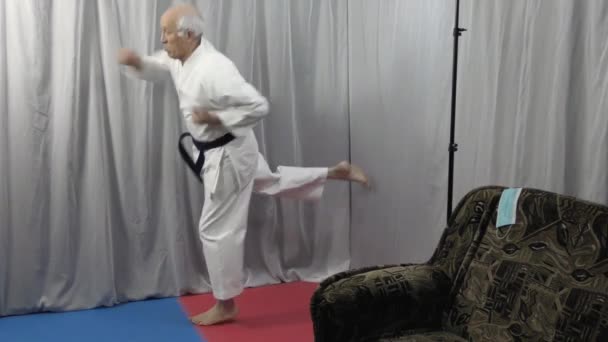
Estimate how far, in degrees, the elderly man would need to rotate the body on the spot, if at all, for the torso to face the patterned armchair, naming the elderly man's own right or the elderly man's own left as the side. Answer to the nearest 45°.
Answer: approximately 135° to the elderly man's own left

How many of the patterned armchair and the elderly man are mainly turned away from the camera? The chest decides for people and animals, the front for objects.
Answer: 0

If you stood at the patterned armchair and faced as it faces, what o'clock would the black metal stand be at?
The black metal stand is roughly at 4 o'clock from the patterned armchair.

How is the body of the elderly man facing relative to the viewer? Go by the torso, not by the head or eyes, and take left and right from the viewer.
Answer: facing to the left of the viewer

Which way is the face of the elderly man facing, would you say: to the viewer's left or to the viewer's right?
to the viewer's left

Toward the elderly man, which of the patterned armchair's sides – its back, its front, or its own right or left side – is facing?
right
